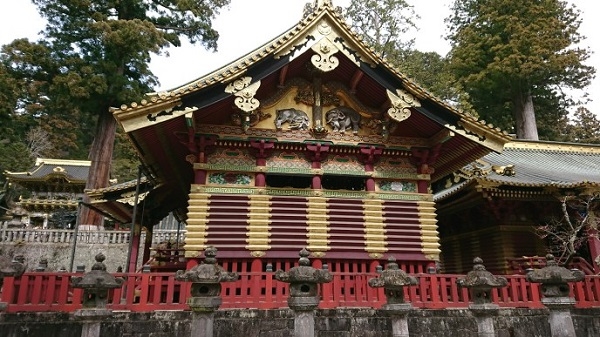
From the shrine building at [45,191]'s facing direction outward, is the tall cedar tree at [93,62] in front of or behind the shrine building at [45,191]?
in front

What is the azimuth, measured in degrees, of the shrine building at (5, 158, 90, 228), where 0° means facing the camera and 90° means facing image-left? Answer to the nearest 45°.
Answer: approximately 0°

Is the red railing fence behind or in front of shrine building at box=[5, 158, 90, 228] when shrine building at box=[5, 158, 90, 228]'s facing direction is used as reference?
in front
